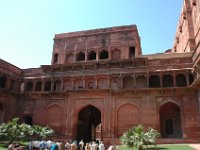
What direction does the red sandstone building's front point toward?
toward the camera

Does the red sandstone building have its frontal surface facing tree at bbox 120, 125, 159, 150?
yes
